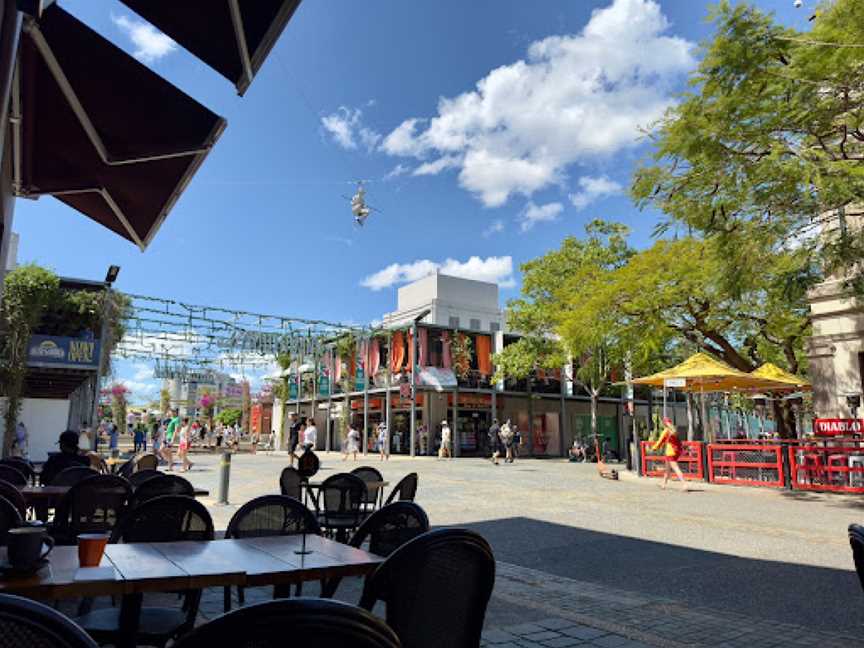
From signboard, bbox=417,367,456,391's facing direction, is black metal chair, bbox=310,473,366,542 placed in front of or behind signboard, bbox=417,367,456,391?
in front

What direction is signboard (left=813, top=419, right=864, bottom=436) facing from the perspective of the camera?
toward the camera

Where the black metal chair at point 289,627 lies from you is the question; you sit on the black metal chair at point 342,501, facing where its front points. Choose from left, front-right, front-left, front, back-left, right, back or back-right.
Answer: back

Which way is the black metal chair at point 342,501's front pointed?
away from the camera

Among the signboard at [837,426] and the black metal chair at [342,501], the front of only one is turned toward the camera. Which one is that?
the signboard

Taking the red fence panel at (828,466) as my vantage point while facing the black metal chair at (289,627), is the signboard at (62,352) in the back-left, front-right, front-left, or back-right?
front-right

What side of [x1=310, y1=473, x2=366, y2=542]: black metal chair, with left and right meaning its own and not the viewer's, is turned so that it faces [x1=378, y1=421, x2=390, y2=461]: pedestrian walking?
front

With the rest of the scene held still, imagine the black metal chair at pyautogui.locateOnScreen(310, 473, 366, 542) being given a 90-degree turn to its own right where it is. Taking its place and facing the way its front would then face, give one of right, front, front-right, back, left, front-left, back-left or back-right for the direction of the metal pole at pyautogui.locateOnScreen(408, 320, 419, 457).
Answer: left

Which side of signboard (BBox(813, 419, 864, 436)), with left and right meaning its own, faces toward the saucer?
front

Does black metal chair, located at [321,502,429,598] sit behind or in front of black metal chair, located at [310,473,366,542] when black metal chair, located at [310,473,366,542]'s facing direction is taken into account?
behind

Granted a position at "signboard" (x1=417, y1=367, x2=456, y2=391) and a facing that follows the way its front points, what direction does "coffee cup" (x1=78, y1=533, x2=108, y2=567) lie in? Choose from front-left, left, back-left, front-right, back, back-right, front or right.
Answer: front
